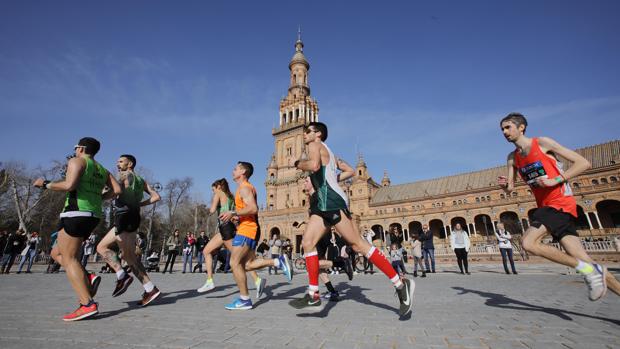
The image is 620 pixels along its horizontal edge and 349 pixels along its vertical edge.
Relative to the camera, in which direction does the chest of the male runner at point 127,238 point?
to the viewer's left

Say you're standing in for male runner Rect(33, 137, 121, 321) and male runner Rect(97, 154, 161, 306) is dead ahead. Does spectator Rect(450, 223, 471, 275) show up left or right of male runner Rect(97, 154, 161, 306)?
right

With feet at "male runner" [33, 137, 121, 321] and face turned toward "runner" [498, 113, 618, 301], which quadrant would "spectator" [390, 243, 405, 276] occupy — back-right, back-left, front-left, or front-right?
front-left

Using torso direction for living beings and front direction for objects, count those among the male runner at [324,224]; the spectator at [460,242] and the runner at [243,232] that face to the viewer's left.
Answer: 2

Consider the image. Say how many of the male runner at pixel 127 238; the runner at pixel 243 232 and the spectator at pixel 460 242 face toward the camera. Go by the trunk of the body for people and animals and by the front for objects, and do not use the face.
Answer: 1

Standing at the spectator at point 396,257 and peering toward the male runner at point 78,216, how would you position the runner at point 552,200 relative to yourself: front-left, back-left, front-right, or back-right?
front-left

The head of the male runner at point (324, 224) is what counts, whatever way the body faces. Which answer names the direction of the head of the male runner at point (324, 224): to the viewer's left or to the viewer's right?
to the viewer's left

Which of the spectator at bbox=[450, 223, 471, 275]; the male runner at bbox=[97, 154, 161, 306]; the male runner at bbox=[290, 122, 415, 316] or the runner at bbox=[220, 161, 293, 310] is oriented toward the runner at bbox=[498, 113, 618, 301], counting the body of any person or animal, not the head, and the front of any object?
the spectator

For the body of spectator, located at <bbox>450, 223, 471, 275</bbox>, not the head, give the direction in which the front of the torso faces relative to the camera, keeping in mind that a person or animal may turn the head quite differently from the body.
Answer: toward the camera

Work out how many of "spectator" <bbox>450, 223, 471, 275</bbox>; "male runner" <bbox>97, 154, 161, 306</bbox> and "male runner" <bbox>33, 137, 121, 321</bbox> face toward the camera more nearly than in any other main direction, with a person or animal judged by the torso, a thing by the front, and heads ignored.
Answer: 1

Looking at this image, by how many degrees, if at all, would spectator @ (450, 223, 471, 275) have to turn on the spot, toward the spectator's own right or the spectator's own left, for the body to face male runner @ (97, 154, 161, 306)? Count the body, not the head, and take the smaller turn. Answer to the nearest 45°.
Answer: approximately 45° to the spectator's own right

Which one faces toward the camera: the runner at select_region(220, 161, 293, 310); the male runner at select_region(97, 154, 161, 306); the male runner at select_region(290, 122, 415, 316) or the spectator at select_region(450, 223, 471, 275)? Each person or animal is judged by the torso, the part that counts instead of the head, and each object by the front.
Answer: the spectator

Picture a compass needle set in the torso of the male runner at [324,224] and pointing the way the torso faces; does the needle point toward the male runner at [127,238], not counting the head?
yes

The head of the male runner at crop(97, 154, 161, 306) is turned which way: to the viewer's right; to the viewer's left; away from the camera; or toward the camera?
to the viewer's left

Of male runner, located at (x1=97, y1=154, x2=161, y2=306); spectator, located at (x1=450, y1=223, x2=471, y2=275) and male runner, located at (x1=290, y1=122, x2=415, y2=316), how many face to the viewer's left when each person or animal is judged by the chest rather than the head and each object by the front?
2

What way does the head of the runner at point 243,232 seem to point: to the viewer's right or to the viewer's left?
to the viewer's left

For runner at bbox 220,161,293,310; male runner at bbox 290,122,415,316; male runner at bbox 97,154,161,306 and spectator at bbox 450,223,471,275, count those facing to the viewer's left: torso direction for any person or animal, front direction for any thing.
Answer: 3

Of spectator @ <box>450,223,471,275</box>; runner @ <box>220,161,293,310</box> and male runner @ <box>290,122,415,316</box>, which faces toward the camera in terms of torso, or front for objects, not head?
the spectator
